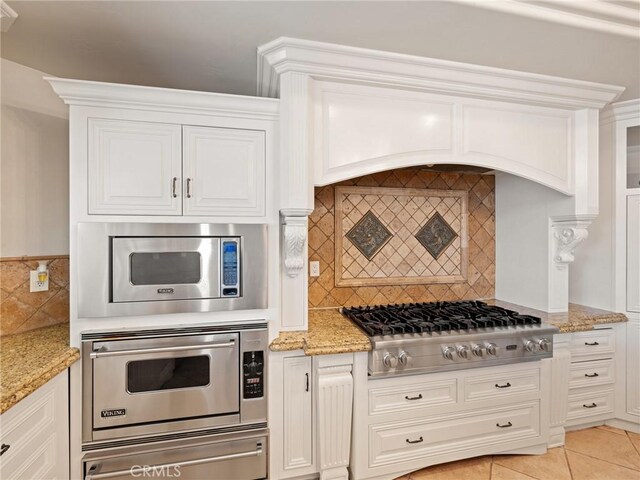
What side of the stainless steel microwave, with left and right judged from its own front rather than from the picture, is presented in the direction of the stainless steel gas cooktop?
left

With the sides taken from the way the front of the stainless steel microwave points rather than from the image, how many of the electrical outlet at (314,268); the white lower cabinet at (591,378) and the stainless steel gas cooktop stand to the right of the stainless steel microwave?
0

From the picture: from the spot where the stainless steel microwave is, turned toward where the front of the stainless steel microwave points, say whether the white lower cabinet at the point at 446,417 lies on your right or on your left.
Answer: on your left

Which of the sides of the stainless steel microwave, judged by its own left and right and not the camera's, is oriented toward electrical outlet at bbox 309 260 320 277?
left

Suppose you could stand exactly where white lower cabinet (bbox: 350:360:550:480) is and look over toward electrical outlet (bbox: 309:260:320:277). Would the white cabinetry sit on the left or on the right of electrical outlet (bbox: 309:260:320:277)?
left

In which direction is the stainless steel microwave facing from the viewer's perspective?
toward the camera

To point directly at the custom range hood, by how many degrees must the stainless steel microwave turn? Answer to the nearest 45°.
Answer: approximately 90° to its left

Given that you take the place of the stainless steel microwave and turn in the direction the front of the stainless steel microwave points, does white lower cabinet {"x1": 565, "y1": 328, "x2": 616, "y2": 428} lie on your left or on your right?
on your left
